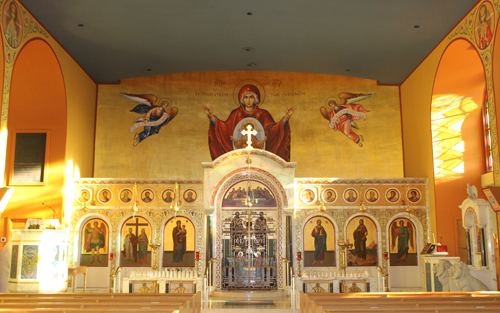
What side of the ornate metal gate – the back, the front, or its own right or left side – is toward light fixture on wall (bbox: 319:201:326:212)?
left

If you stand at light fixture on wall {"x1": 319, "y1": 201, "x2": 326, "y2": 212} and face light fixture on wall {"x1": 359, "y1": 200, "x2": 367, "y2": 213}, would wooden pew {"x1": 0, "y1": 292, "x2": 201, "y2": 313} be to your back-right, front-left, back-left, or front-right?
back-right

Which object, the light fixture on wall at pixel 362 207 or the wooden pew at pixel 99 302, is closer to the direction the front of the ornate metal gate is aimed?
the wooden pew

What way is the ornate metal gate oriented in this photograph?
toward the camera

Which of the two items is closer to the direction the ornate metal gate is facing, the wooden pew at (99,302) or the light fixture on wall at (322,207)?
the wooden pew

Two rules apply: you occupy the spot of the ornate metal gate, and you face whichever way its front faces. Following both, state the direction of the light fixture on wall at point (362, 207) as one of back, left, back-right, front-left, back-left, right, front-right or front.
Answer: left

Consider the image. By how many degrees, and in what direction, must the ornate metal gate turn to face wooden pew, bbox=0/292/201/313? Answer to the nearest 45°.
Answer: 0° — it already faces it
